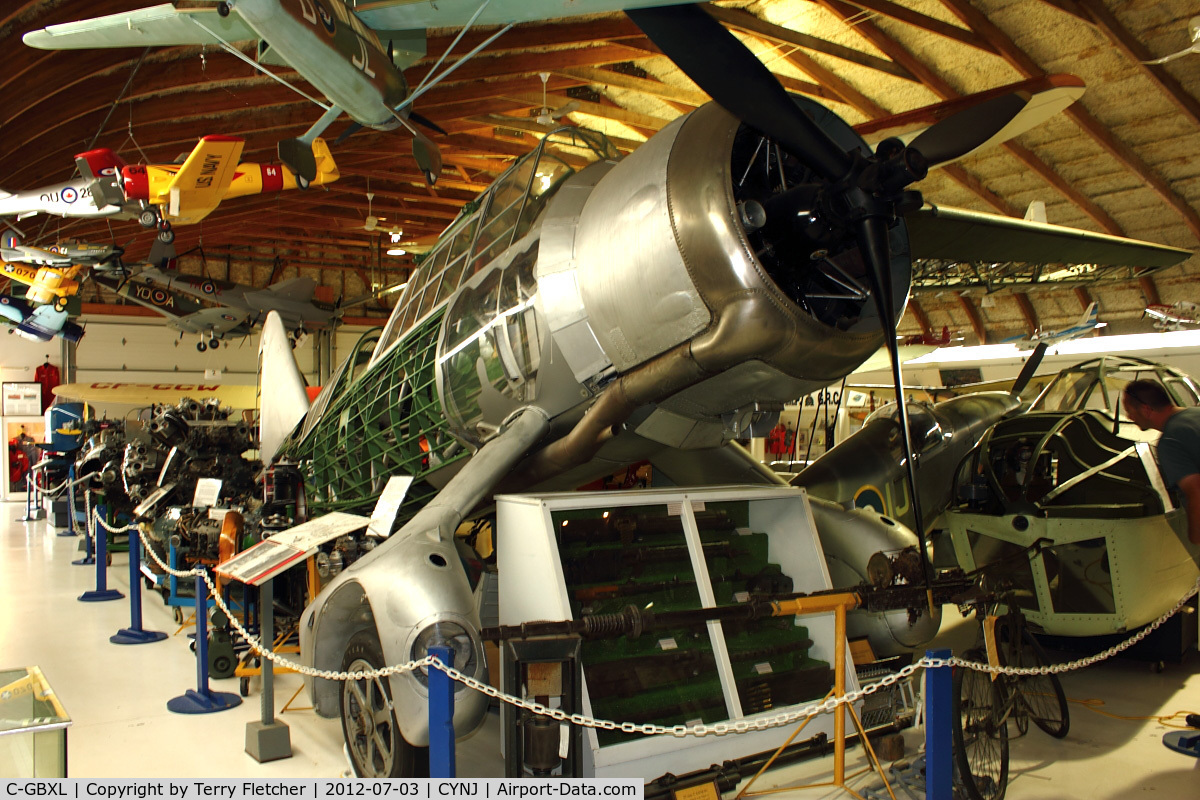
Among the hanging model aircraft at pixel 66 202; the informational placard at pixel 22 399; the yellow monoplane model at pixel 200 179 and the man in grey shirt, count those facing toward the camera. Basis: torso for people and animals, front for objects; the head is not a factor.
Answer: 1

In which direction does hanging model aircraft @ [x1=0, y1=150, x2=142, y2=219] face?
to the viewer's left

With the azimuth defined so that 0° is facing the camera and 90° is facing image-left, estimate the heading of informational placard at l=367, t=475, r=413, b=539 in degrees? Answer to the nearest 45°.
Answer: approximately 45°

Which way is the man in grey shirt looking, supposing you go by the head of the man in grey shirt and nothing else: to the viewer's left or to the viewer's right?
to the viewer's left

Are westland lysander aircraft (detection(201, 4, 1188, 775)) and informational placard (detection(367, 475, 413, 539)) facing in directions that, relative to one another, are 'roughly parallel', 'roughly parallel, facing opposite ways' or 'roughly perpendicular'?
roughly perpendicular

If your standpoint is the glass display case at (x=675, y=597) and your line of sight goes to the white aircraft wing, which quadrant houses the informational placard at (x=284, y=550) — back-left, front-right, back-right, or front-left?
back-left

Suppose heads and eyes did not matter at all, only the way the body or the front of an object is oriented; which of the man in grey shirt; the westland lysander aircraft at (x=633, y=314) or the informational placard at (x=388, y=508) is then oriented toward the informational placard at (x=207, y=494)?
the man in grey shirt

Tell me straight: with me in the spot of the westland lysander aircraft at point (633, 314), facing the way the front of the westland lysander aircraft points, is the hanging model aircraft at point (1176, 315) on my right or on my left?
on my left

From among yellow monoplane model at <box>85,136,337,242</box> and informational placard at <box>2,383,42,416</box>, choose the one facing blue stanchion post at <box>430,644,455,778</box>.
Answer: the informational placard

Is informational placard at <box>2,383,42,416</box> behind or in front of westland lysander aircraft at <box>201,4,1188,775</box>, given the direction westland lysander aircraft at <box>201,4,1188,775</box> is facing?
behind

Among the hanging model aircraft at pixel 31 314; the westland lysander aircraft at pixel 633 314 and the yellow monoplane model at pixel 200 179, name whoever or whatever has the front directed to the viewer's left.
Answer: the yellow monoplane model

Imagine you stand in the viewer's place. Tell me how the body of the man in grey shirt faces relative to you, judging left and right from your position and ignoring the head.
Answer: facing to the left of the viewer

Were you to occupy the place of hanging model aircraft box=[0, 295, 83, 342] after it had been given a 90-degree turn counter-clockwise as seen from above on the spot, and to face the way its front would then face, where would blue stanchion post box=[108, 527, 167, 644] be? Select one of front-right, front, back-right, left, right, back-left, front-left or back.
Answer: back

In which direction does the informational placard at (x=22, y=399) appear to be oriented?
toward the camera

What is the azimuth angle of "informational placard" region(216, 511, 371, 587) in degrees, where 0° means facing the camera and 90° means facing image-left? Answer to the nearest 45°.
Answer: approximately 45°

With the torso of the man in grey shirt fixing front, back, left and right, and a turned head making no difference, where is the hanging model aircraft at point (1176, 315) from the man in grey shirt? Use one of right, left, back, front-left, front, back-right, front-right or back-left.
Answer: right
